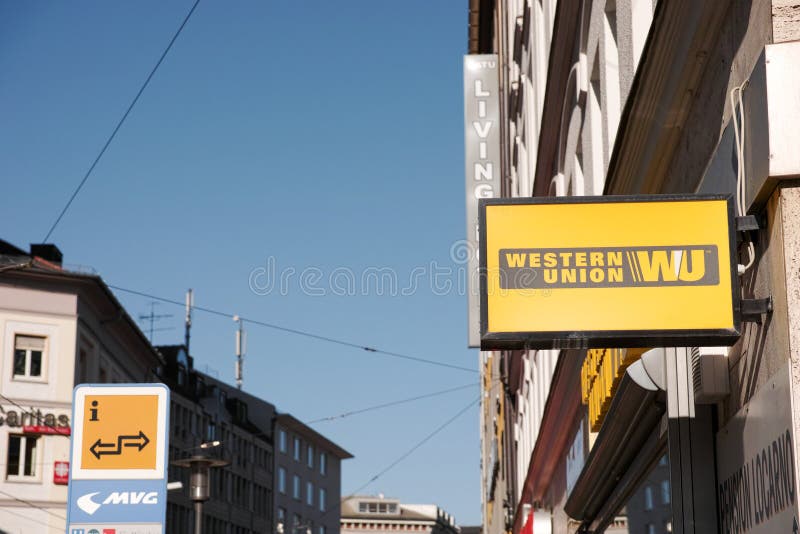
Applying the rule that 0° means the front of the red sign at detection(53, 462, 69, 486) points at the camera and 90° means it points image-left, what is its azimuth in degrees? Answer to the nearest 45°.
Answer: approximately 0°

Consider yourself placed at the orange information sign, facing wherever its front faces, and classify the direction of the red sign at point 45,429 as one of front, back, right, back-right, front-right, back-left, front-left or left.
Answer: back

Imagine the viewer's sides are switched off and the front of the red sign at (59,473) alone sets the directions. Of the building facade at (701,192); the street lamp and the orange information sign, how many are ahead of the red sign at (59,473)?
3

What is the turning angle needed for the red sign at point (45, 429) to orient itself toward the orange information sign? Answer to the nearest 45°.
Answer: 0° — it already faces it

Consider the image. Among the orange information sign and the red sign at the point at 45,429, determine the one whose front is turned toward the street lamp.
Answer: the red sign

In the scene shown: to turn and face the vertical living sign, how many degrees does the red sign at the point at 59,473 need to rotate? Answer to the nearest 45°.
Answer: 0° — it already faces it

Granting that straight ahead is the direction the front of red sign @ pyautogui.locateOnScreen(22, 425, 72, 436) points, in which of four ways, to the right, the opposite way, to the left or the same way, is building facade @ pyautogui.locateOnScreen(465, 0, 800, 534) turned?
to the right

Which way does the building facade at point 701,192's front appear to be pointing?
to the viewer's left

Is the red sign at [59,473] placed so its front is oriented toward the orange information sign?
yes

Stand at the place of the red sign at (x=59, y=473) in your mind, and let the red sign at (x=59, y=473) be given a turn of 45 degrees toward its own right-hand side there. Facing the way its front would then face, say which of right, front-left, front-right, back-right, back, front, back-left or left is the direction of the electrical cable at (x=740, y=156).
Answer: front-left
